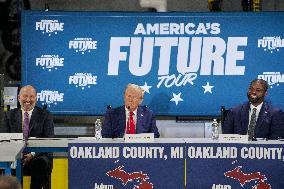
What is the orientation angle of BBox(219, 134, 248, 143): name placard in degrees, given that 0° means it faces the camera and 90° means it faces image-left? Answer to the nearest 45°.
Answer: approximately 0°

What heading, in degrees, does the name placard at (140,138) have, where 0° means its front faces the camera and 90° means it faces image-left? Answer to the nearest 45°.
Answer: approximately 0°

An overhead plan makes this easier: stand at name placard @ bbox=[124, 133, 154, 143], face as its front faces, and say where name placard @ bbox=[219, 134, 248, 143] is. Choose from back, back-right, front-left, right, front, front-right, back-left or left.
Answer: left

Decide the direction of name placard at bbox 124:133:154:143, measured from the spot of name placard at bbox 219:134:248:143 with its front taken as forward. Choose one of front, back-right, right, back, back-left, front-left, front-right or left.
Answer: right

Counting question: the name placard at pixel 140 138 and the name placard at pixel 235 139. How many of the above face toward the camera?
2
